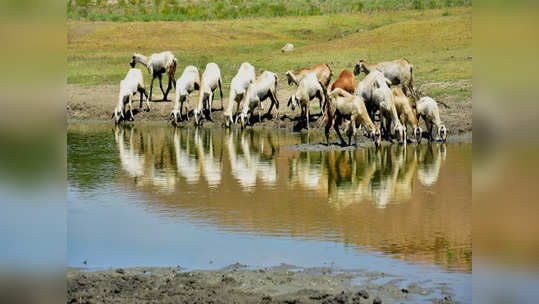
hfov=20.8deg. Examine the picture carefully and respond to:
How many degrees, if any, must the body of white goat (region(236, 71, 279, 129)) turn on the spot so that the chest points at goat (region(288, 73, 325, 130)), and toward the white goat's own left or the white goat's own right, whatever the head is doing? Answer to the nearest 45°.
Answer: approximately 90° to the white goat's own left

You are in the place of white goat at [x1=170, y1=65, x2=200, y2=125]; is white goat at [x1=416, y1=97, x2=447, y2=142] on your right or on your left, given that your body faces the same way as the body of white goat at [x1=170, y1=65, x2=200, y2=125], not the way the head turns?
on your left

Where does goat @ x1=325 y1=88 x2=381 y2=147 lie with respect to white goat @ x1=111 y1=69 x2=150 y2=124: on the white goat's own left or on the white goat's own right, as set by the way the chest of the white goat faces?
on the white goat's own left

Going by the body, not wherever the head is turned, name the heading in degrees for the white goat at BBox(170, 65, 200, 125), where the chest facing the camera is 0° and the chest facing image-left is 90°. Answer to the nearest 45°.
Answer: approximately 45°

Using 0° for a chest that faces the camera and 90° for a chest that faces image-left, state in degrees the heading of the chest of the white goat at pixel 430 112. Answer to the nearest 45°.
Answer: approximately 315°

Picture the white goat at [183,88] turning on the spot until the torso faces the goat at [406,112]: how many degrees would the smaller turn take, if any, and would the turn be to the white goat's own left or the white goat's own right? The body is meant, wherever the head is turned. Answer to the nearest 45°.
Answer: approximately 90° to the white goat's own left

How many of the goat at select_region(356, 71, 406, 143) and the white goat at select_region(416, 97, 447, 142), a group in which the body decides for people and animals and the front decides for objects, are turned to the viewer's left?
0

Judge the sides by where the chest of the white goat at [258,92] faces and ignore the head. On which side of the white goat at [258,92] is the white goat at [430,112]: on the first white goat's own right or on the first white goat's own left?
on the first white goat's own left

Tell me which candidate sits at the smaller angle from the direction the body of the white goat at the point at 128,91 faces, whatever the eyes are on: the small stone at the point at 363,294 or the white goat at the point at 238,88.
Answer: the small stone
